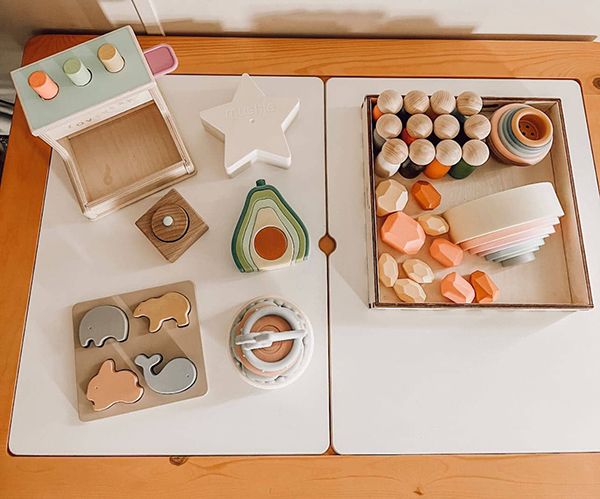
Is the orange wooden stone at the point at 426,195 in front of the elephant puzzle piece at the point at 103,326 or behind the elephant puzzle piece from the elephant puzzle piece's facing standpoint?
behind

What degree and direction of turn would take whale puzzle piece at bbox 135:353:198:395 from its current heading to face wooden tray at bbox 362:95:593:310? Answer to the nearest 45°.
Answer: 0° — it already faces it

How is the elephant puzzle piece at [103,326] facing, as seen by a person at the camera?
facing to the left of the viewer

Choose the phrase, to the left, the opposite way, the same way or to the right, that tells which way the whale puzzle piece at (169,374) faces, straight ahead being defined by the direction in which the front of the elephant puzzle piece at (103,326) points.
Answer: the opposite way

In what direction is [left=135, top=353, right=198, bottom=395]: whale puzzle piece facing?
to the viewer's right
